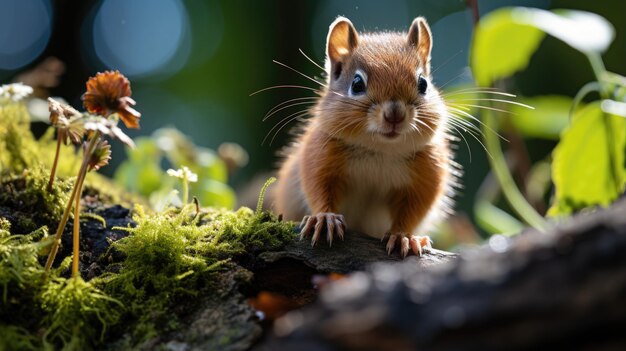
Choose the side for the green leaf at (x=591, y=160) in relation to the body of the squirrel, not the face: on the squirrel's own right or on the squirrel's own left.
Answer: on the squirrel's own left

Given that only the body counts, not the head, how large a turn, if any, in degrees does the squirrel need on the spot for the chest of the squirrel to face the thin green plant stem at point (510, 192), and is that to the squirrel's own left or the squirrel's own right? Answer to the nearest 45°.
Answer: approximately 90° to the squirrel's own left

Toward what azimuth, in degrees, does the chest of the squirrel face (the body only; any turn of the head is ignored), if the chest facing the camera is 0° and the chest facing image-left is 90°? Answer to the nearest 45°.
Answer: approximately 0°
